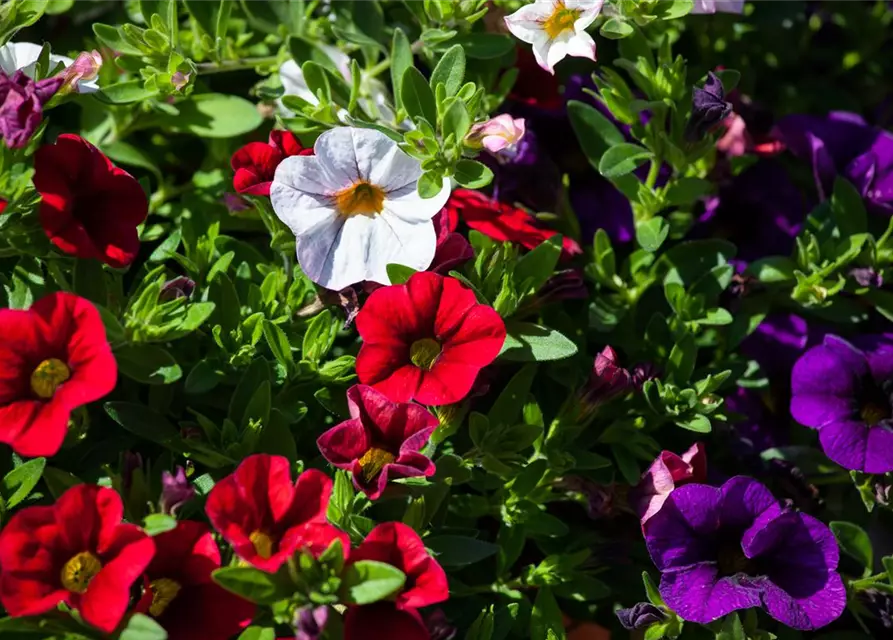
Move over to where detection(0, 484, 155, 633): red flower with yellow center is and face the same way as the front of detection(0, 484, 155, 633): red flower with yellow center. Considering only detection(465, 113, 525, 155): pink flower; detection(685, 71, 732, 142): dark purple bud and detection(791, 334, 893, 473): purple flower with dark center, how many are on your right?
0

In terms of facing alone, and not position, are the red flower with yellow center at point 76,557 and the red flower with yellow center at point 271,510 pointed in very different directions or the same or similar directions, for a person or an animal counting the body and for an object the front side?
same or similar directions

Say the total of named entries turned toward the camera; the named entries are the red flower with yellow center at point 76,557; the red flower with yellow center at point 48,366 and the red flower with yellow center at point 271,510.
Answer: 3

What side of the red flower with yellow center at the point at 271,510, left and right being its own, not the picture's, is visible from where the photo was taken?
front

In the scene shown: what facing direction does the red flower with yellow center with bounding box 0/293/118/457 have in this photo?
toward the camera

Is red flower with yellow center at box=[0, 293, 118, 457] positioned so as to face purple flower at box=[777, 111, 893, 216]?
no

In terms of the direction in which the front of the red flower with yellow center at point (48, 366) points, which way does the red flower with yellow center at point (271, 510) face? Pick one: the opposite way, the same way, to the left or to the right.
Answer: the same way

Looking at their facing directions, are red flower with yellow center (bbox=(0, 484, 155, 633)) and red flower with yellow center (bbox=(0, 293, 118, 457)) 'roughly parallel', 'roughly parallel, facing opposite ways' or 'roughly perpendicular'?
roughly parallel

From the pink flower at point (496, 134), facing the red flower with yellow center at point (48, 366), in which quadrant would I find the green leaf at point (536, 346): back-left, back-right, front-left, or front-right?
front-left
